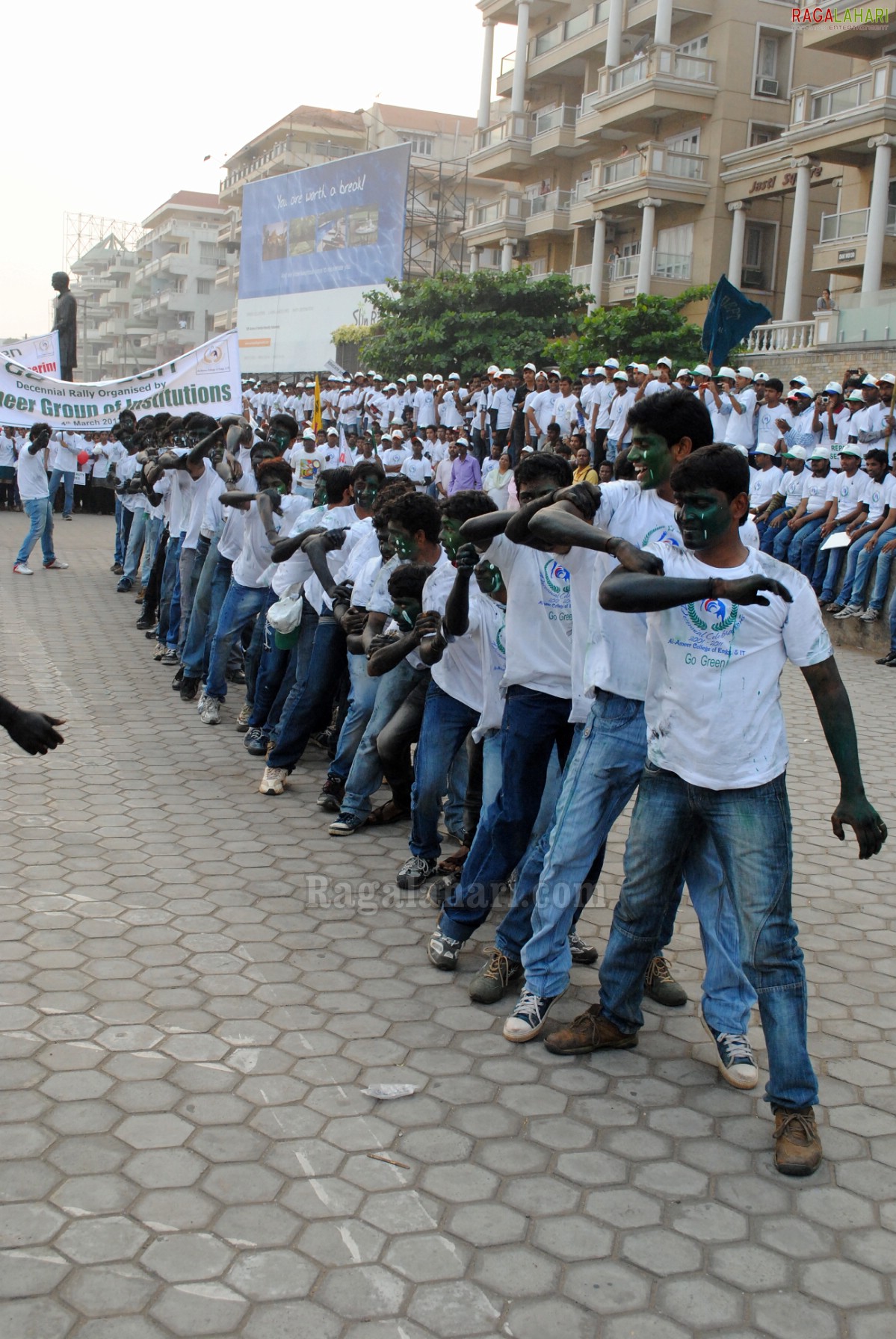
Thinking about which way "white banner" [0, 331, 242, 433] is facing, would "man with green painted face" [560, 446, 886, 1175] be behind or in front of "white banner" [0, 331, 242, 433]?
in front

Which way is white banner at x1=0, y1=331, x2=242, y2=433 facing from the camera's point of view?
toward the camera

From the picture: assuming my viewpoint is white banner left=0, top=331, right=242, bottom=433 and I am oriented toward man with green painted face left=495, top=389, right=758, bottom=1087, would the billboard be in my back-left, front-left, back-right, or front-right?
back-left

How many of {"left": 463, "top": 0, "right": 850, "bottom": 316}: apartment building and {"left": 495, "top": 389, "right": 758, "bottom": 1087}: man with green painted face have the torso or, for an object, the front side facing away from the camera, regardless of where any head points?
0

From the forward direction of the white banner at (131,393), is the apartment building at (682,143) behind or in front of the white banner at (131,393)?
behind

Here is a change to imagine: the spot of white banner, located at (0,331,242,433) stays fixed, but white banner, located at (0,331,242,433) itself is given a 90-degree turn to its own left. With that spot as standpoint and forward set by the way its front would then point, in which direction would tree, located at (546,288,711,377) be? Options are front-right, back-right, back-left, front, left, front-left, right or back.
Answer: front-left

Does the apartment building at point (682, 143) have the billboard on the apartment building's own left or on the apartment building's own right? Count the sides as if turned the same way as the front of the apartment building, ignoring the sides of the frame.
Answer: on the apartment building's own right

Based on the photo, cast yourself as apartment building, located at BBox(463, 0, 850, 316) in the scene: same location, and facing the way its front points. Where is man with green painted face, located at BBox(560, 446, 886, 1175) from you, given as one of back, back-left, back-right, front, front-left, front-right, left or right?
front-left

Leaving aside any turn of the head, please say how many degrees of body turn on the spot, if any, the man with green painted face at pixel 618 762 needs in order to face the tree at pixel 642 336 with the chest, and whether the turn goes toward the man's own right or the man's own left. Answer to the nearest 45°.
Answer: approximately 135° to the man's own right

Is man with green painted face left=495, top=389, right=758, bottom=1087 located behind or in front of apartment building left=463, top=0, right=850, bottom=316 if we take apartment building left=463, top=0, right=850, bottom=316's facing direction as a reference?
in front

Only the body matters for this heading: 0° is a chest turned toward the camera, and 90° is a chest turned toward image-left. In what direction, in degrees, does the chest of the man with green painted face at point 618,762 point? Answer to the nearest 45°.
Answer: approximately 45°

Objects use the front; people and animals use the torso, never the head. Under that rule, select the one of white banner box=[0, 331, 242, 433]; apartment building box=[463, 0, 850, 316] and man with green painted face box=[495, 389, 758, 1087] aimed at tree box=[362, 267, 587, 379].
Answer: the apartment building

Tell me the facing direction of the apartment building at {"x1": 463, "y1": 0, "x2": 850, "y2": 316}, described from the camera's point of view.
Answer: facing the viewer and to the left of the viewer
